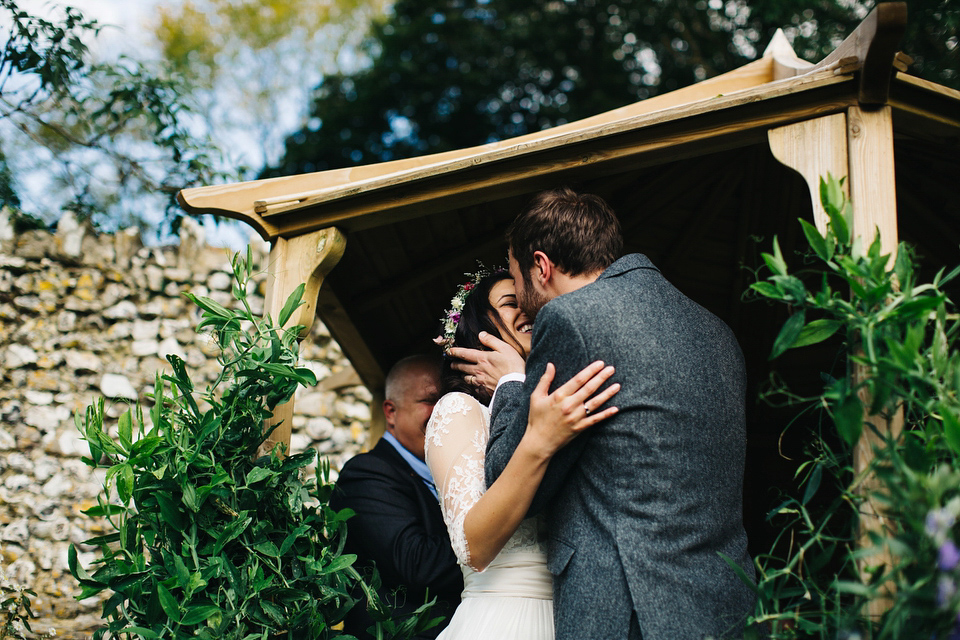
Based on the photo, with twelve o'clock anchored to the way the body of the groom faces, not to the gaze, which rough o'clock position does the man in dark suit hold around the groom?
The man in dark suit is roughly at 12 o'clock from the groom.

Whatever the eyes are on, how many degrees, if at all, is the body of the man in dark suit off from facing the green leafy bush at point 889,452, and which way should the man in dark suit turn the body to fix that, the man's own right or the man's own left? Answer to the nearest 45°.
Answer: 0° — they already face it

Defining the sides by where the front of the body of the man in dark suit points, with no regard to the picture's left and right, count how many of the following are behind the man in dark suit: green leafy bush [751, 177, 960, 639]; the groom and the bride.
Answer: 0

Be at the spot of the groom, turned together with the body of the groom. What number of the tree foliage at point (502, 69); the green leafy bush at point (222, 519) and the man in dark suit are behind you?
0

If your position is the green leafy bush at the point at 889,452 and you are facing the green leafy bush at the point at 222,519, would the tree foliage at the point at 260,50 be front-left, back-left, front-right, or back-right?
front-right

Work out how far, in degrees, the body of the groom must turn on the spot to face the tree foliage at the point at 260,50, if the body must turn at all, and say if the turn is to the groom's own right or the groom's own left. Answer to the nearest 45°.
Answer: approximately 45° to the groom's own right

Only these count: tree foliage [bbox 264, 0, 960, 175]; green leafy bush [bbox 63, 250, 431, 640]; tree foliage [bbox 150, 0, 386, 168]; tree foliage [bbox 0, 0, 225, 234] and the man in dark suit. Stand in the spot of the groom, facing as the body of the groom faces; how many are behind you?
0

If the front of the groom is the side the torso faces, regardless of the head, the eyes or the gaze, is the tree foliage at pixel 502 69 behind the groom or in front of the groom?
in front

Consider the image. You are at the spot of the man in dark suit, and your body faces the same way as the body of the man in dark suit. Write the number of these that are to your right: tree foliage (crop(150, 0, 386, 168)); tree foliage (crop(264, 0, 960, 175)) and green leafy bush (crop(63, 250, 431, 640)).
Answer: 1

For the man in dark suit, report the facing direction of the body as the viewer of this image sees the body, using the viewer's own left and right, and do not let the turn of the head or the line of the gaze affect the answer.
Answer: facing the viewer and to the right of the viewer

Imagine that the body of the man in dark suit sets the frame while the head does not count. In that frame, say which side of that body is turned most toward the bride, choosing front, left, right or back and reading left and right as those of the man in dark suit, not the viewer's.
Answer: front

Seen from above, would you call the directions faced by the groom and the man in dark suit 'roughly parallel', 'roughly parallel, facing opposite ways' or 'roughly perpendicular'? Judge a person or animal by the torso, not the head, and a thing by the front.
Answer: roughly parallel, facing opposite ways

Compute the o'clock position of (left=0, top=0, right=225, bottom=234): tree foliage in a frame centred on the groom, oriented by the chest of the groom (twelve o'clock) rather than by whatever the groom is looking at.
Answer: The tree foliage is roughly at 12 o'clock from the groom.

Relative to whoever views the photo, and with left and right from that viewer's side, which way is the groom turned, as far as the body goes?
facing away from the viewer and to the left of the viewer
